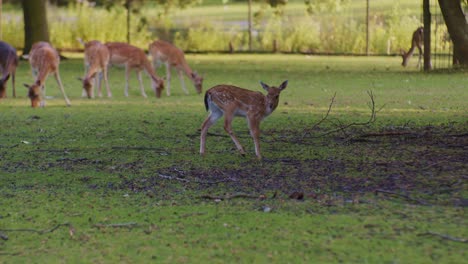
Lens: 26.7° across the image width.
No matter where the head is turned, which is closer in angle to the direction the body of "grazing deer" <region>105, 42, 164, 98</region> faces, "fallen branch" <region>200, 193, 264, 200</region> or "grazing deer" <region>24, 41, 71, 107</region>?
the fallen branch

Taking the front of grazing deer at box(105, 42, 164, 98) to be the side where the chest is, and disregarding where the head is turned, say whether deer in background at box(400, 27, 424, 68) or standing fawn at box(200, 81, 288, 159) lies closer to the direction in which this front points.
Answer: the deer in background

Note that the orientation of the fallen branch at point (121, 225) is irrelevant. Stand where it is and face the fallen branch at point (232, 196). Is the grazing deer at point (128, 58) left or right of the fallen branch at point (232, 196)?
left

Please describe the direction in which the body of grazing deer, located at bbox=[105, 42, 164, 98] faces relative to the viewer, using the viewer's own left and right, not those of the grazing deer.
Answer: facing to the right of the viewer

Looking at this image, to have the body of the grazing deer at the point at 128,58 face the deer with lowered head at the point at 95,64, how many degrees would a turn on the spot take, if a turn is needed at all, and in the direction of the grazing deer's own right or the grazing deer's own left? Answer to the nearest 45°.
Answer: approximately 135° to the grazing deer's own right

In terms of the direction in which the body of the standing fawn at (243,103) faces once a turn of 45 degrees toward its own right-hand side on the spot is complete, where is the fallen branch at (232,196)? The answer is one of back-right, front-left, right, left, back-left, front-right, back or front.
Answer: front-right

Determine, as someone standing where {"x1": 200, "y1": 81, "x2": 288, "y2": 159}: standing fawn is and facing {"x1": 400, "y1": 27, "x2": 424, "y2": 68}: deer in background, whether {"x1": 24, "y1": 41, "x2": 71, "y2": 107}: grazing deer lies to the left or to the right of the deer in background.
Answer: left

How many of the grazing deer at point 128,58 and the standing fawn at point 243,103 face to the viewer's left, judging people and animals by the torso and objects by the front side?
0

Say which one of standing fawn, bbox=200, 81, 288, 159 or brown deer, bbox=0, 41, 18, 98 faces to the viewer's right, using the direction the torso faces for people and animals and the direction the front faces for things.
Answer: the standing fawn

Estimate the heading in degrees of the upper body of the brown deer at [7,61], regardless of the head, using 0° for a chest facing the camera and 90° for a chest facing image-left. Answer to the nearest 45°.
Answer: approximately 90°

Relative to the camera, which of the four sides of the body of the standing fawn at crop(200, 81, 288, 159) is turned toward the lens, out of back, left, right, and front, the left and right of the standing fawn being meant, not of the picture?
right

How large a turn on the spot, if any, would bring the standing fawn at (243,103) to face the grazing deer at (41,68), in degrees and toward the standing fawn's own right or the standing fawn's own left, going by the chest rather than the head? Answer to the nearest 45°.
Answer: approximately 135° to the standing fawn's own left
